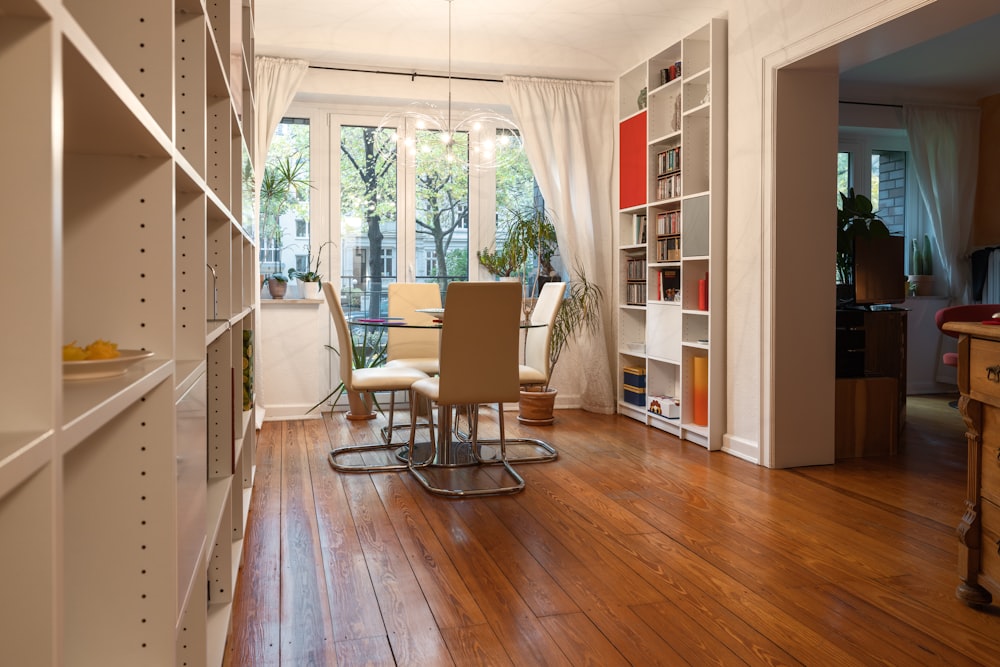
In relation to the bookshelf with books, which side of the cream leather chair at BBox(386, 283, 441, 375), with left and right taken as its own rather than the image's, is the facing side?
left

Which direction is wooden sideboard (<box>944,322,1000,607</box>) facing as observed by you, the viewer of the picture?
facing the viewer and to the left of the viewer

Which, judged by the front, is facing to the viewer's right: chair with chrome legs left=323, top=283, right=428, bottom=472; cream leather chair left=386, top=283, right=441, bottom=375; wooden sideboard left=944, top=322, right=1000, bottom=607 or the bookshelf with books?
the chair with chrome legs

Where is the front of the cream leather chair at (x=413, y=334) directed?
toward the camera

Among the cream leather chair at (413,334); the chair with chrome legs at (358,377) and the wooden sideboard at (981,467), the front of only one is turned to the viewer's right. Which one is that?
the chair with chrome legs

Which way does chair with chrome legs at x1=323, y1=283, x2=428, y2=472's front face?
to the viewer's right

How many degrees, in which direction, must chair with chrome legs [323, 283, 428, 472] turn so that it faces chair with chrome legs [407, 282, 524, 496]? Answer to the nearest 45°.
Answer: approximately 45° to its right

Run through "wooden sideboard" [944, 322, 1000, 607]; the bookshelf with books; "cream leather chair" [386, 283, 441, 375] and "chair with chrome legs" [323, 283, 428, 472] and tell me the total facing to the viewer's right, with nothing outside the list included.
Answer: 1

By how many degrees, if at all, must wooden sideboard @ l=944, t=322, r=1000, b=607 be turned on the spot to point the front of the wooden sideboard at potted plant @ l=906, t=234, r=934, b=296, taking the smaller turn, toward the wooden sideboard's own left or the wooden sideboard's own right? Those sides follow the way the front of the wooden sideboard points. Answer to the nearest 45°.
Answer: approximately 135° to the wooden sideboard's own right

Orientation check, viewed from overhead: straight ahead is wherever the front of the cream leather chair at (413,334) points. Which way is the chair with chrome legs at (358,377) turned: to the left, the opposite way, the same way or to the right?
to the left
